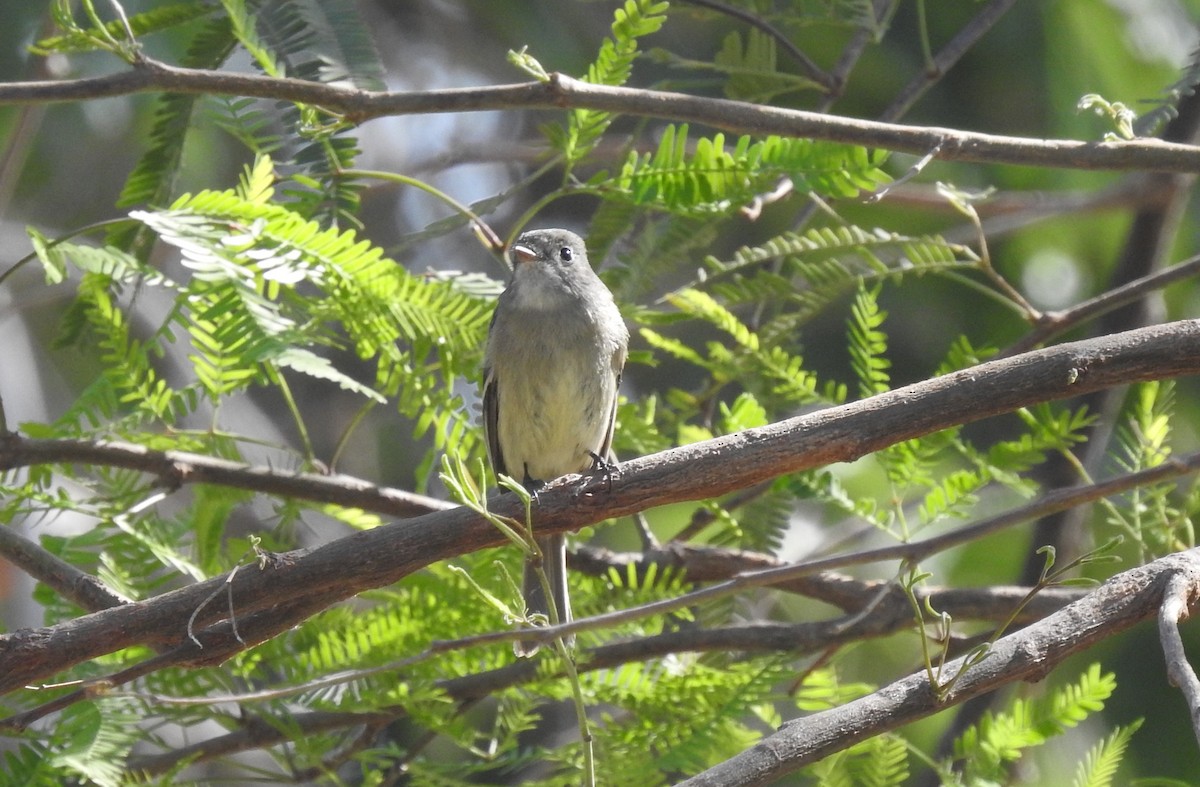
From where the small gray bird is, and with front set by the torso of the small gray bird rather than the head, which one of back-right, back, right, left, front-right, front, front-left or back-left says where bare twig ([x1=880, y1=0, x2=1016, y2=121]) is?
left

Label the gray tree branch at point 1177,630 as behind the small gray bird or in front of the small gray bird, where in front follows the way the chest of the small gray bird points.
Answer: in front

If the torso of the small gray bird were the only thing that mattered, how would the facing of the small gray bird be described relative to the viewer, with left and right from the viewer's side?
facing the viewer

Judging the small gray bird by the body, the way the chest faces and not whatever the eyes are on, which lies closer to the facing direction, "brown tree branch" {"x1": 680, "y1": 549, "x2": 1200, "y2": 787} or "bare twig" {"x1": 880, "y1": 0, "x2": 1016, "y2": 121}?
the brown tree branch

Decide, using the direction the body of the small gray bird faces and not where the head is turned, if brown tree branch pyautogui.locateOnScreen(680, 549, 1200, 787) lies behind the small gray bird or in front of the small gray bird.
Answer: in front
